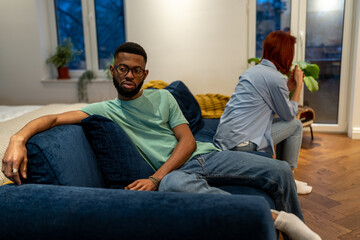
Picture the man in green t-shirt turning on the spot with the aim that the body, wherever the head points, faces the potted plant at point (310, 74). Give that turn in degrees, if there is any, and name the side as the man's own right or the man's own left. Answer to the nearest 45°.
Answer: approximately 90° to the man's own left

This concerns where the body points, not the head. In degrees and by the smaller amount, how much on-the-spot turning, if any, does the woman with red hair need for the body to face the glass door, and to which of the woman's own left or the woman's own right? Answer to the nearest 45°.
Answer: approximately 45° to the woman's own left

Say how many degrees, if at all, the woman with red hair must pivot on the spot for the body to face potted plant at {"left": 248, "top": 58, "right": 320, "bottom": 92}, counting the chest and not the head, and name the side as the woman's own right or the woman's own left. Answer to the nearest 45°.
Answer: approximately 45° to the woman's own left

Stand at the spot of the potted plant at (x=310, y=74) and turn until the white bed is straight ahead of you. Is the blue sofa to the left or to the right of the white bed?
left

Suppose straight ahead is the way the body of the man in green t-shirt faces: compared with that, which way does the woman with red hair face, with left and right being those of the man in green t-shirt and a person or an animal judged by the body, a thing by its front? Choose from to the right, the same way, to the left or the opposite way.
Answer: to the left

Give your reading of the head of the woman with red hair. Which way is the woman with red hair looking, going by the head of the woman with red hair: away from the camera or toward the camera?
away from the camera

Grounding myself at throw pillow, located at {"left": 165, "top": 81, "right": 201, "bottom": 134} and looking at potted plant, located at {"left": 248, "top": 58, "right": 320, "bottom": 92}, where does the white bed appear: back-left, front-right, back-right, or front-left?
back-left

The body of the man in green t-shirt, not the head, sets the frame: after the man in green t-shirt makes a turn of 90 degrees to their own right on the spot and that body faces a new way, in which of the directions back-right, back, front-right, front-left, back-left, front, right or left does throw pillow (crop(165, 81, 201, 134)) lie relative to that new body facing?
back-right

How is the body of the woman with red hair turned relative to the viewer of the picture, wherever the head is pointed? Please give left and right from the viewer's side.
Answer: facing away from the viewer and to the right of the viewer

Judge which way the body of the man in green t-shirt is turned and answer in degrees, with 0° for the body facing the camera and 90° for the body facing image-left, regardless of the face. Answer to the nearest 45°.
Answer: approximately 315°

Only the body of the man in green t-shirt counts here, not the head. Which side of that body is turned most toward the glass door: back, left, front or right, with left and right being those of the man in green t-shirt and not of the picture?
left

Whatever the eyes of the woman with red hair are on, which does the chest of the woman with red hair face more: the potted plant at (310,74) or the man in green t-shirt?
the potted plant

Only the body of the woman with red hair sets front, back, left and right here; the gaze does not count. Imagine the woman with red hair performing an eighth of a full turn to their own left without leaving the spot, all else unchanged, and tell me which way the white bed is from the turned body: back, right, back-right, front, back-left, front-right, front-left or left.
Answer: left
